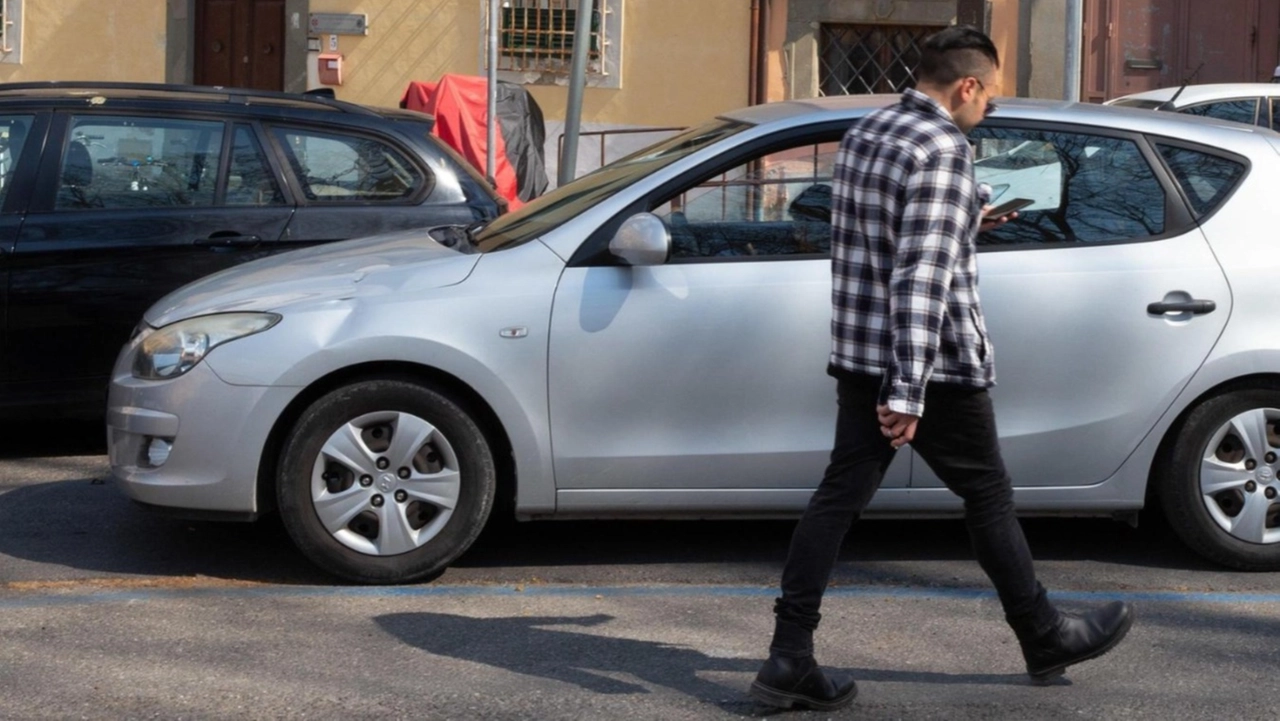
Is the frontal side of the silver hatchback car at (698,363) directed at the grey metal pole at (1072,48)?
no

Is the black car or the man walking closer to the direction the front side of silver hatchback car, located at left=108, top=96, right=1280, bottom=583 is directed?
the black car

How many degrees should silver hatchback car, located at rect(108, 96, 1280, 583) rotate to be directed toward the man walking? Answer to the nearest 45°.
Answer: approximately 90° to its left

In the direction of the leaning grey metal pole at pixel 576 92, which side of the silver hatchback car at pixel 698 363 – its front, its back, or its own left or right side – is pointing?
right

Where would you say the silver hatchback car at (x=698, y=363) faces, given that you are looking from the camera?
facing to the left of the viewer

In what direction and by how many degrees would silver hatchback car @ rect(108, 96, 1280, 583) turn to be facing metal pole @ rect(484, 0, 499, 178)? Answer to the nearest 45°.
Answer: approximately 90° to its right

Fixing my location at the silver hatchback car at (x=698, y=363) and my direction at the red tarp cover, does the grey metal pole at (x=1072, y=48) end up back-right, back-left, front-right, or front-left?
front-right

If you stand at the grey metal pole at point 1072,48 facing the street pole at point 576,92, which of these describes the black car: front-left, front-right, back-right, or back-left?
front-left

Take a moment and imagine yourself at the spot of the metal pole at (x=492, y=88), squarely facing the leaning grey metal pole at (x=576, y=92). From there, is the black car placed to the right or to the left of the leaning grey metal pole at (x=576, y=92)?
right

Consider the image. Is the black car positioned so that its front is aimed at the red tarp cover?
no

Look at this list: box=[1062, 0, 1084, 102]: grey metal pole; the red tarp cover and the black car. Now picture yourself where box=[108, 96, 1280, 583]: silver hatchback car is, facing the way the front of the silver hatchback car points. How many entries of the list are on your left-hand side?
0

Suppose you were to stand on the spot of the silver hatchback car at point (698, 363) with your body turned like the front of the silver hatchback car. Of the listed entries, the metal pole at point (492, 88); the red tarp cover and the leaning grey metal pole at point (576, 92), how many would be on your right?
3
